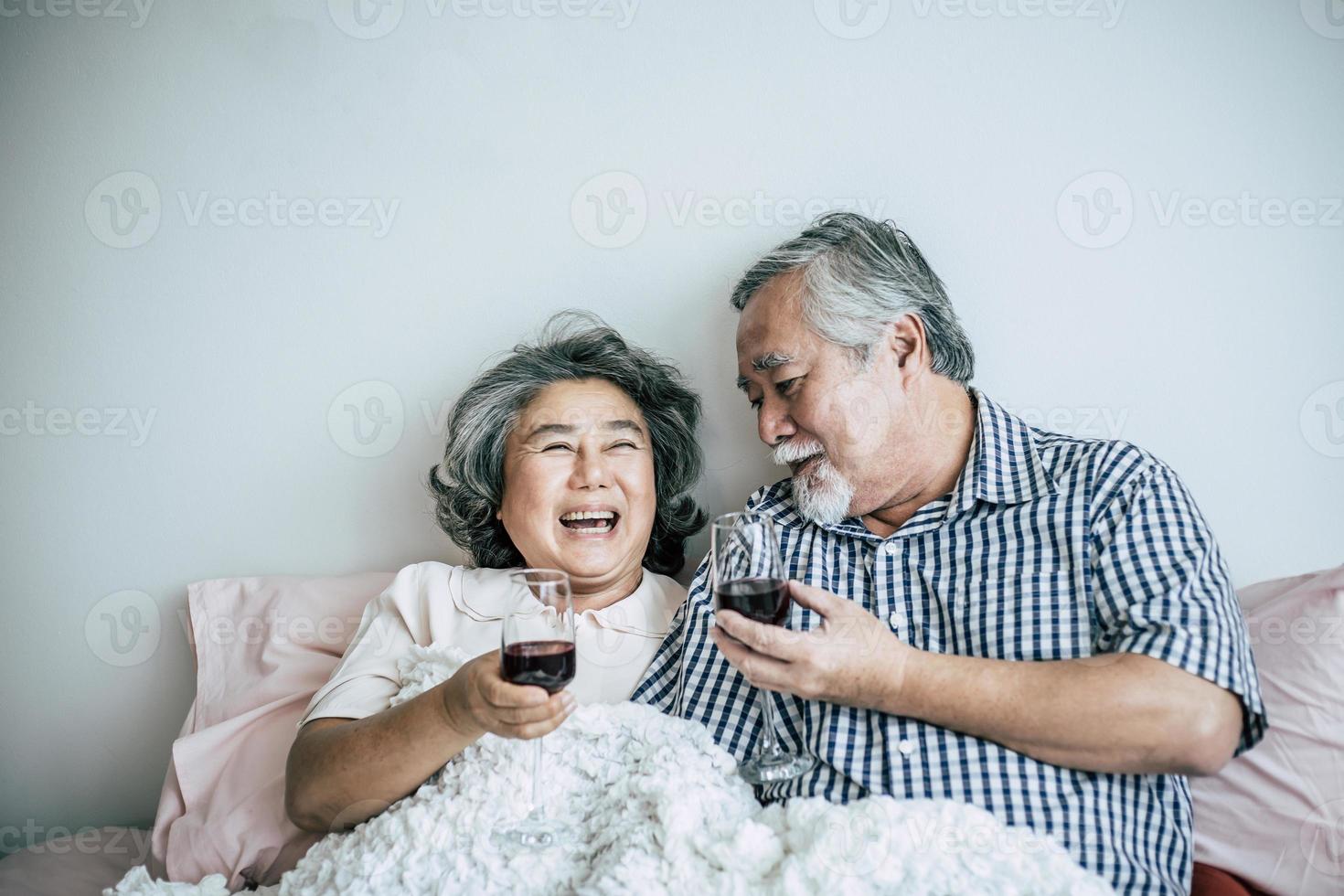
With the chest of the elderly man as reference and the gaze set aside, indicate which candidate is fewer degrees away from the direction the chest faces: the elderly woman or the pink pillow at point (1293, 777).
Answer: the elderly woman

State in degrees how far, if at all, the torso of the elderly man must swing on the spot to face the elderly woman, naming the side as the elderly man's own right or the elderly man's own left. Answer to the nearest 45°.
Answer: approximately 45° to the elderly man's own right

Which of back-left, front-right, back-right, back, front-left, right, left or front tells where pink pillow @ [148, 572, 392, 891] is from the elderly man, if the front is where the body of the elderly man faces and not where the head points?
front-right

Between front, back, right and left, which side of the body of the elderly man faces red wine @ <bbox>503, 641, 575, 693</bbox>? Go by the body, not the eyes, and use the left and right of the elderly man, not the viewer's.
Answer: front

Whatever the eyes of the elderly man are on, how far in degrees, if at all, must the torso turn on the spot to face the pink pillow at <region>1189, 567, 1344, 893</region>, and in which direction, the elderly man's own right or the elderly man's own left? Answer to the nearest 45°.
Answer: approximately 135° to the elderly man's own left

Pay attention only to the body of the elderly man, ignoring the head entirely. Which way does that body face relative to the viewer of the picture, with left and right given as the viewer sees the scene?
facing the viewer and to the left of the viewer
